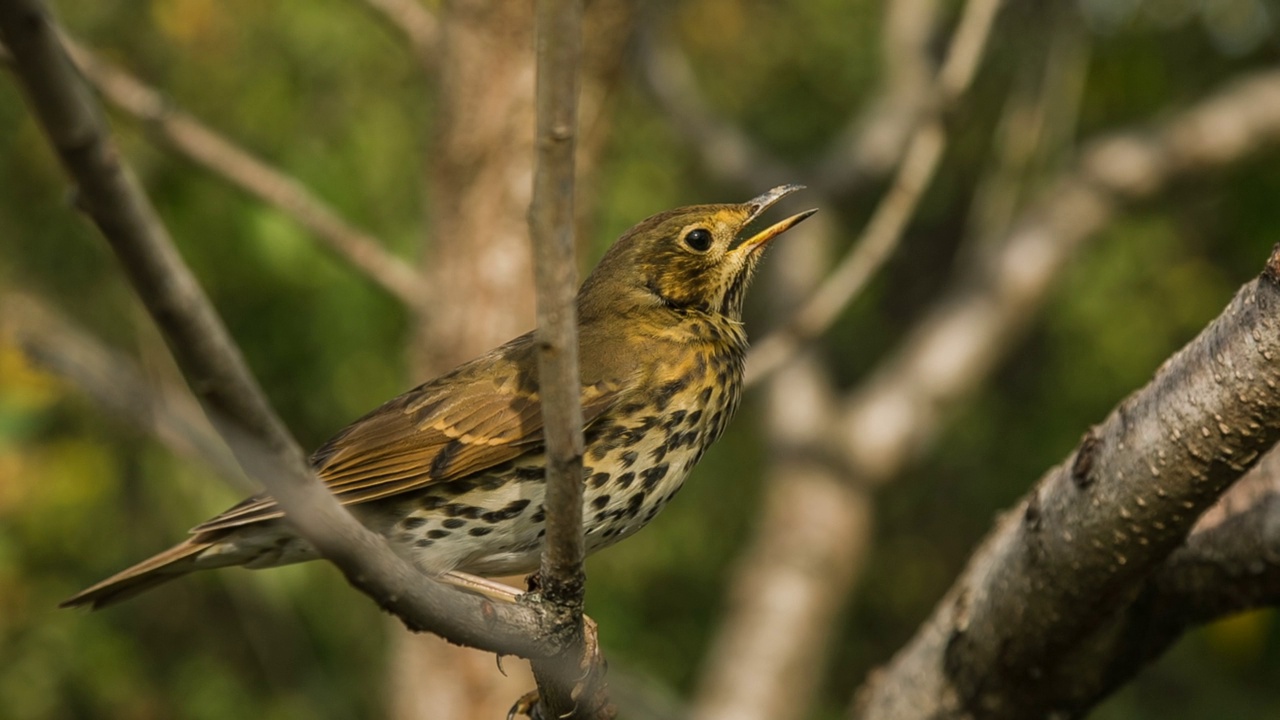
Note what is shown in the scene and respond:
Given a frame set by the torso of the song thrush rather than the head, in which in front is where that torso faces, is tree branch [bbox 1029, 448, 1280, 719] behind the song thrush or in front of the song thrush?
in front

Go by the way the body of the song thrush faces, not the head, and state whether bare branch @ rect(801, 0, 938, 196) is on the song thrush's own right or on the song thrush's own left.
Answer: on the song thrush's own left

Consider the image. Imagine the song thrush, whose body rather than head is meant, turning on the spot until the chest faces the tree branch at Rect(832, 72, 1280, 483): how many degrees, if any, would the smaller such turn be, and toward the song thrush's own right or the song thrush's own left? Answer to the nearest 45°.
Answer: approximately 45° to the song thrush's own left

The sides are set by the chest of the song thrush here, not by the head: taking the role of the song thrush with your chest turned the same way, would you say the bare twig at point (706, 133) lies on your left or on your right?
on your left

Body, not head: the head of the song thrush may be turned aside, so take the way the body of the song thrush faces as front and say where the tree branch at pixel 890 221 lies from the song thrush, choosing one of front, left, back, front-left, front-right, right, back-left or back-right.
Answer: front-left

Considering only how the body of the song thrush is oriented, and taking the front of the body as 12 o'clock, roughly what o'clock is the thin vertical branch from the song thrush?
The thin vertical branch is roughly at 3 o'clock from the song thrush.

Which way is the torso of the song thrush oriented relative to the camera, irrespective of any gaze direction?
to the viewer's right
